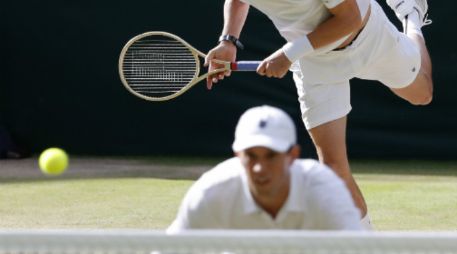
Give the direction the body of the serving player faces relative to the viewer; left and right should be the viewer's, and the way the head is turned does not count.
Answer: facing the viewer and to the left of the viewer

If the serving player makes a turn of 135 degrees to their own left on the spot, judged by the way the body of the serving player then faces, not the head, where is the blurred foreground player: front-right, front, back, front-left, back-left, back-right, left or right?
right

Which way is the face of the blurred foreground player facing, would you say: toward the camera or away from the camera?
toward the camera

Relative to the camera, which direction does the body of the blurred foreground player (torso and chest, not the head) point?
toward the camera
